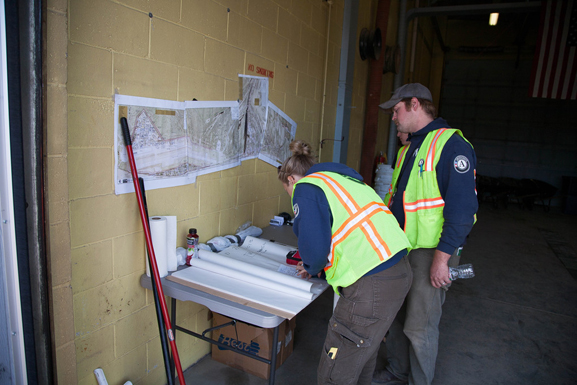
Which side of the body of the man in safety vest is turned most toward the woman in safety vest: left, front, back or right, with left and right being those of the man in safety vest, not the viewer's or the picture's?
front

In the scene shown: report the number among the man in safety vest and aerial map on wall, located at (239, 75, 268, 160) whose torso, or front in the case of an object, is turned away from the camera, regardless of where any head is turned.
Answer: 0

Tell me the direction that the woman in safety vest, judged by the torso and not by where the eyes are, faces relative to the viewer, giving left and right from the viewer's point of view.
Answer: facing away from the viewer and to the left of the viewer

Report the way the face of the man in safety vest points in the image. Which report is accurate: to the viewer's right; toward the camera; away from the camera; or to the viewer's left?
to the viewer's left

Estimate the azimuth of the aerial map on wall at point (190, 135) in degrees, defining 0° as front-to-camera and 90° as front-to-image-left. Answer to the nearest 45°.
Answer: approximately 315°

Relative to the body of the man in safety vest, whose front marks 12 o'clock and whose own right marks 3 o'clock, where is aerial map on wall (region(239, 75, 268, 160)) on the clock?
The aerial map on wall is roughly at 2 o'clock from the man in safety vest.

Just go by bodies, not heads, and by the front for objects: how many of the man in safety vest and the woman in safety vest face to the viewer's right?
0

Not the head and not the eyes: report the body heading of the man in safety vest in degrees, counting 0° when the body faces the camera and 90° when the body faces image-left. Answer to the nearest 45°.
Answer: approximately 45°

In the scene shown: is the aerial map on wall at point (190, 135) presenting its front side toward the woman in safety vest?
yes

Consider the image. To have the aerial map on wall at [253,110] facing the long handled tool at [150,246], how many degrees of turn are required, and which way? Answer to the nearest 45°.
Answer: approximately 45° to its right

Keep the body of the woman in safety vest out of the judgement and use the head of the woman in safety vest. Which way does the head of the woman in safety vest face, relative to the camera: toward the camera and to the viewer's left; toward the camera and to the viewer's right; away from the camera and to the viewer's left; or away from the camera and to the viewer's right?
away from the camera and to the viewer's left

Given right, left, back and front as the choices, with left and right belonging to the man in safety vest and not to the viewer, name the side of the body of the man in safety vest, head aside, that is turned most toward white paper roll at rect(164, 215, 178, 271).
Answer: front

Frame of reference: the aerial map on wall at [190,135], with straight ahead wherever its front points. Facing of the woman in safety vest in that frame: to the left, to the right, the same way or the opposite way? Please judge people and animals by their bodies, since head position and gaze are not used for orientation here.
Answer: the opposite way

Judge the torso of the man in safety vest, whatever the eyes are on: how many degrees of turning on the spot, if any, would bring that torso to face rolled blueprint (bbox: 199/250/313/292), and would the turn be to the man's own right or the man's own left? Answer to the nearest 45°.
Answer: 0° — they already face it

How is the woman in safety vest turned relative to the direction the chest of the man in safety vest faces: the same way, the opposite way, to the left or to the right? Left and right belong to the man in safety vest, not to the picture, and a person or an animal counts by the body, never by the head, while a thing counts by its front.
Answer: to the right

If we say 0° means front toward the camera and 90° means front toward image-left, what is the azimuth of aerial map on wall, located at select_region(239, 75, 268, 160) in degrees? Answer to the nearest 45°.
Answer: approximately 315°
